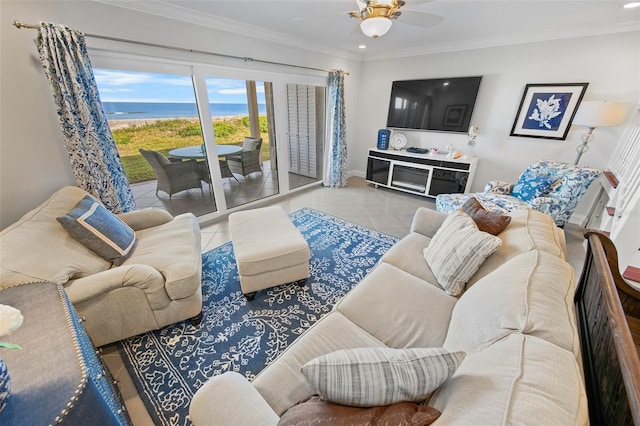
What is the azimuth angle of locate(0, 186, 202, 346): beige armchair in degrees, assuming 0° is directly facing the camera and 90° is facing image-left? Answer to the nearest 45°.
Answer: approximately 270°

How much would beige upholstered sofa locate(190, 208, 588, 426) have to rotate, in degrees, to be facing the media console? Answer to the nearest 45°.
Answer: approximately 90° to its right

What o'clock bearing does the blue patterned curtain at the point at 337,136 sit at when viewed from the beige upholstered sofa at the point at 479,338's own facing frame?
The blue patterned curtain is roughly at 2 o'clock from the beige upholstered sofa.

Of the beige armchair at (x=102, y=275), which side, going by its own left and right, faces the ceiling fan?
front

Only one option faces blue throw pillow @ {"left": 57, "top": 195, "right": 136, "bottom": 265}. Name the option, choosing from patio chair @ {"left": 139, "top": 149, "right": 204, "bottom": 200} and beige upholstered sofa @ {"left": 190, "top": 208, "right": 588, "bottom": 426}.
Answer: the beige upholstered sofa

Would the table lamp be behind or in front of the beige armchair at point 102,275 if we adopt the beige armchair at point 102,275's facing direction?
in front

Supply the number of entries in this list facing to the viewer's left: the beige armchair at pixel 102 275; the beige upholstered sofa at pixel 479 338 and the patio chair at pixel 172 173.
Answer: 1

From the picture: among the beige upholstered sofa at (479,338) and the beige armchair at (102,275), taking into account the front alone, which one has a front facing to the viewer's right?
the beige armchair at (102,275)

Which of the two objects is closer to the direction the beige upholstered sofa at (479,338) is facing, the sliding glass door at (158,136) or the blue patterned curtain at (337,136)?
the sliding glass door

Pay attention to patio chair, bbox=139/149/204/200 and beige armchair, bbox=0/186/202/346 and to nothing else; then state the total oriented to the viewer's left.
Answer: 0

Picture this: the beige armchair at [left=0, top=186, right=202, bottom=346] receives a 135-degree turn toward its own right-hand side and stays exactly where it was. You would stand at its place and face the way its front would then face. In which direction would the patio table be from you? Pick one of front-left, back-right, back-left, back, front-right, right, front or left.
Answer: back

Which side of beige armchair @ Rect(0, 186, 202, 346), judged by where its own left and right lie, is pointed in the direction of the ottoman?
front

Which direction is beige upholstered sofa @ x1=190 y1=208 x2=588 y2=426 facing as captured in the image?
to the viewer's left

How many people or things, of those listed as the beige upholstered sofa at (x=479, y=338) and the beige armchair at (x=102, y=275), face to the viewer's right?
1

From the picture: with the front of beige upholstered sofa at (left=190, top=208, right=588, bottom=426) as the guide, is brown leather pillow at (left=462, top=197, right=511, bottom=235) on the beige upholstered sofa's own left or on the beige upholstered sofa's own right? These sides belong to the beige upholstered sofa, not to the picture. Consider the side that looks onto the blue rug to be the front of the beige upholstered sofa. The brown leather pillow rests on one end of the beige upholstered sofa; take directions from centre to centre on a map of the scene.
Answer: on the beige upholstered sofa's own right

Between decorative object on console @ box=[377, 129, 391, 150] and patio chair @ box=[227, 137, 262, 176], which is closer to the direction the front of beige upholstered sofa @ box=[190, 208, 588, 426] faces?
the patio chair
